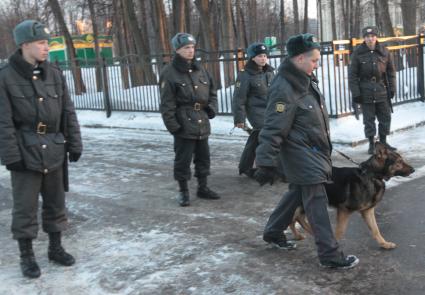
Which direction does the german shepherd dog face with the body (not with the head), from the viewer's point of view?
to the viewer's right

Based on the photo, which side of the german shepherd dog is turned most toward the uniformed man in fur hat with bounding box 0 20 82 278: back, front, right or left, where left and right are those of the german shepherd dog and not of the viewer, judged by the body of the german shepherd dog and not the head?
back

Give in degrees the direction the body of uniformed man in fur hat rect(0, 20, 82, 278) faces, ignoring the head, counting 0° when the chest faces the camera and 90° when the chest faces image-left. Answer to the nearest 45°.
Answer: approximately 315°

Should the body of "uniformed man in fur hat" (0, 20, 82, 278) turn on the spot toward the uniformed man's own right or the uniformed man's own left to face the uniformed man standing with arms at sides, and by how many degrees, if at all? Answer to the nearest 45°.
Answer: approximately 90° to the uniformed man's own left

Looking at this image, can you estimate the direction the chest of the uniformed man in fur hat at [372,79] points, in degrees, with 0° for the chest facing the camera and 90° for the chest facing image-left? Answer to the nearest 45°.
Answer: approximately 0°
